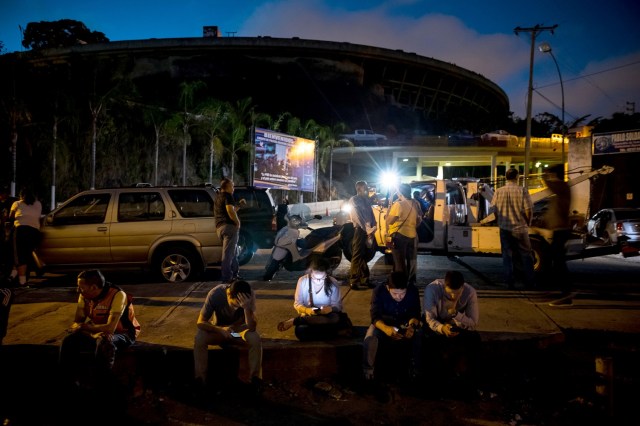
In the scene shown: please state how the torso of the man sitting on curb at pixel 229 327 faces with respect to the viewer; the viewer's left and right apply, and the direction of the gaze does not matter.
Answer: facing the viewer

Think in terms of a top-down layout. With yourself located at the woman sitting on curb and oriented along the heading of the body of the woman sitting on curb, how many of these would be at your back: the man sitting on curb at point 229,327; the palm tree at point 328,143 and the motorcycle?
2

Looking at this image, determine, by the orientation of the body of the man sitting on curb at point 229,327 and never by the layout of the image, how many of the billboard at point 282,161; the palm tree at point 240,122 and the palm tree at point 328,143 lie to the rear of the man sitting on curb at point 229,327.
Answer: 3

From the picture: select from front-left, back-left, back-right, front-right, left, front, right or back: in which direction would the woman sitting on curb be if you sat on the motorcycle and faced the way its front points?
front-left

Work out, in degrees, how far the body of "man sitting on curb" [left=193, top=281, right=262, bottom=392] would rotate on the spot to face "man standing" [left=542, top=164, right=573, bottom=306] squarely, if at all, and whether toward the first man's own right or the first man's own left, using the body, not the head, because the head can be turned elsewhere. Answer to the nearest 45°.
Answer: approximately 135° to the first man's own left

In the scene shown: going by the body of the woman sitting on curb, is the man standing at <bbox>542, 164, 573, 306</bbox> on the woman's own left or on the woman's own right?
on the woman's own left

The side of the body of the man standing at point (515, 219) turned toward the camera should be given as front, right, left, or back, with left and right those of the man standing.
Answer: back

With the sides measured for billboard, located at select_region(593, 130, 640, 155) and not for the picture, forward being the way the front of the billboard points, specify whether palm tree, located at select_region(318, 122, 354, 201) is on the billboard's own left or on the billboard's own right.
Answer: on the billboard's own right

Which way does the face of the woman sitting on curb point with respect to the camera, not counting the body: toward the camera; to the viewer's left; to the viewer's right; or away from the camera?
toward the camera

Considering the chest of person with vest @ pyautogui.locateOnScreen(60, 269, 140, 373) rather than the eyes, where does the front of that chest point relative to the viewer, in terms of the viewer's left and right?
facing the viewer and to the left of the viewer

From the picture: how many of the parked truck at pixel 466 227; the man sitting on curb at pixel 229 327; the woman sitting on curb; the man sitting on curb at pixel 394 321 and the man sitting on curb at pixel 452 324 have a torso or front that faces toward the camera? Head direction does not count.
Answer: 4

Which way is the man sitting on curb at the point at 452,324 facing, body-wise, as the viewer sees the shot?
toward the camera

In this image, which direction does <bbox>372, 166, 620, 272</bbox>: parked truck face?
to the viewer's left

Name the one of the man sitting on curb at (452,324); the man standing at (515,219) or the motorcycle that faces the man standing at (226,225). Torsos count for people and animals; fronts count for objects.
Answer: the motorcycle

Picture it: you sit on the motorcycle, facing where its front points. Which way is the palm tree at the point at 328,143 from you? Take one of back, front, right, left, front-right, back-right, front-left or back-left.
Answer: back-right

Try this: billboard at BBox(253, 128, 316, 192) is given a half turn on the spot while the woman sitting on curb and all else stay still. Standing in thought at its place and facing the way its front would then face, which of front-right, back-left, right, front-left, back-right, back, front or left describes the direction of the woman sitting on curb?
back-left
